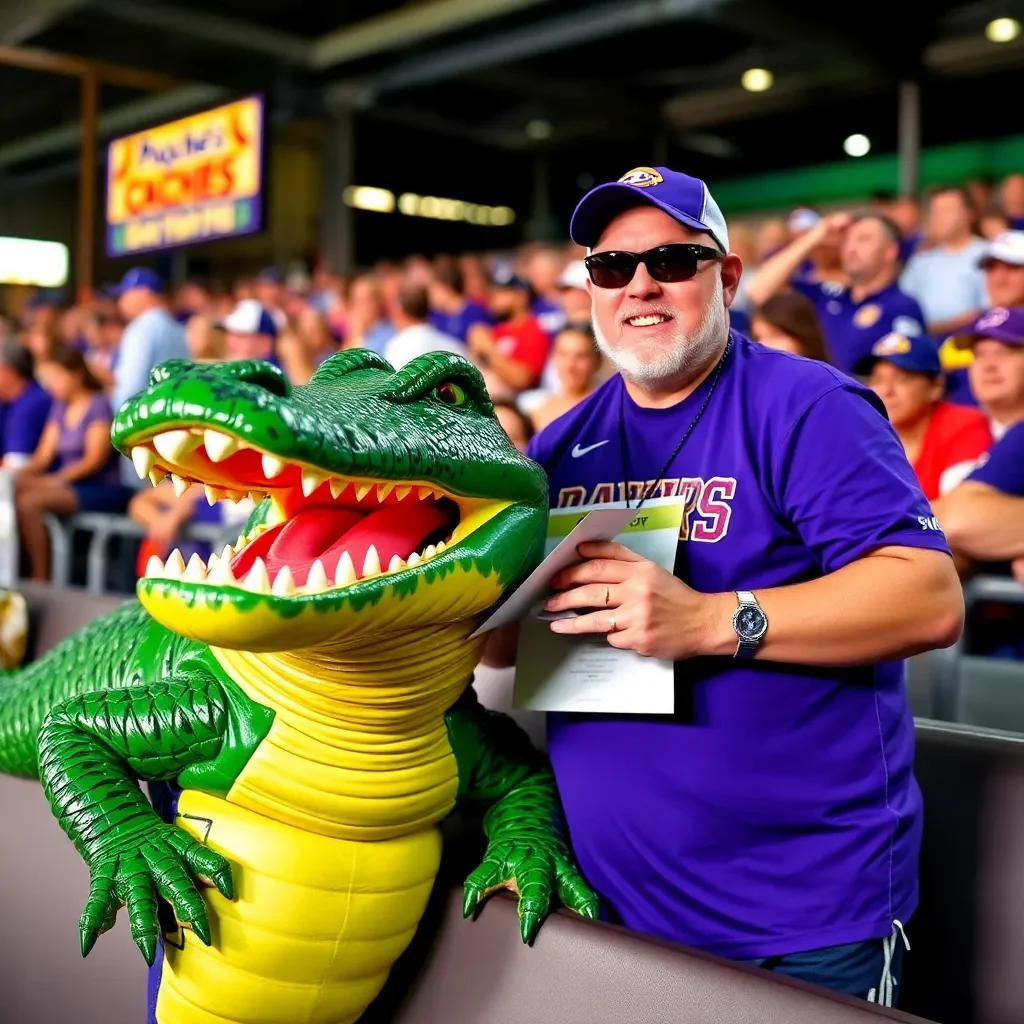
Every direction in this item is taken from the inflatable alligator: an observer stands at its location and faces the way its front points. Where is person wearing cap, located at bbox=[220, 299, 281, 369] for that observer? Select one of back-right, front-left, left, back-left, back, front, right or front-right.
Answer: back-right

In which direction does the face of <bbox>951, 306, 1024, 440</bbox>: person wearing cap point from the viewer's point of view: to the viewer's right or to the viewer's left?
to the viewer's left

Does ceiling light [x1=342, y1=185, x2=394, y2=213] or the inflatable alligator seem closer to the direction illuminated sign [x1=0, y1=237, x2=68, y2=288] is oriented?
the inflatable alligator
